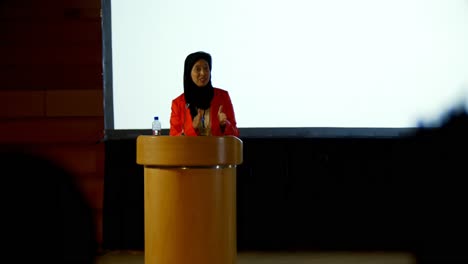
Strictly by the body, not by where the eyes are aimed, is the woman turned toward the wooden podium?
yes

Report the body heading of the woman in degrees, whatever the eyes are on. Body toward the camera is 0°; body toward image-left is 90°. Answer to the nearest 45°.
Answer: approximately 0°
